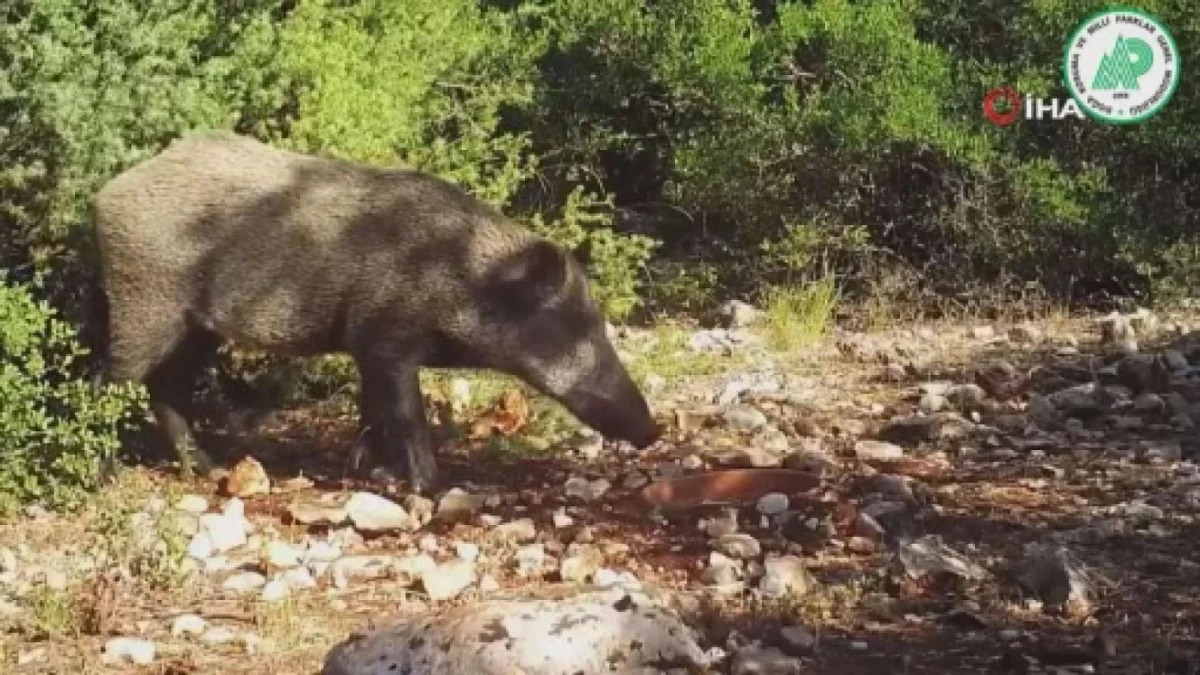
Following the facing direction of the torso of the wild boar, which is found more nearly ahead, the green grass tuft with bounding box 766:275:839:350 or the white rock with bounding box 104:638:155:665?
the green grass tuft

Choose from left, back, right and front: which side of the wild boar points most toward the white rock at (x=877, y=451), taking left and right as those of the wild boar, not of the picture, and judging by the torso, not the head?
front

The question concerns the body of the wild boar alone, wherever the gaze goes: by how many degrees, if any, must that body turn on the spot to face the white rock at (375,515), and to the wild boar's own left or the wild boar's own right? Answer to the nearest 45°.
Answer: approximately 90° to the wild boar's own right

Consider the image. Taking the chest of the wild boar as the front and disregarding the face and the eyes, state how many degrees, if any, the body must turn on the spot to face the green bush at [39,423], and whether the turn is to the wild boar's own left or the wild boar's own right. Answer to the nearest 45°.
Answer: approximately 135° to the wild boar's own right

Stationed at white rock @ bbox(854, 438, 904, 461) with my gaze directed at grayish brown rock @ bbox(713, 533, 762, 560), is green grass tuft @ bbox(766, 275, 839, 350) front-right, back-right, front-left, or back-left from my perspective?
back-right

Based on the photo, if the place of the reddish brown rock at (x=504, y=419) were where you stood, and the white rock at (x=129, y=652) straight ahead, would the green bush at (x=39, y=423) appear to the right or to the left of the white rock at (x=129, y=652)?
right

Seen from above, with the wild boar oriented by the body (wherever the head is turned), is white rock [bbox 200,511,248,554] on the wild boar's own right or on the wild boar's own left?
on the wild boar's own right

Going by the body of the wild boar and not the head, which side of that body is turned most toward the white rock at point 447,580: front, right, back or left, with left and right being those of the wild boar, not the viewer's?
right

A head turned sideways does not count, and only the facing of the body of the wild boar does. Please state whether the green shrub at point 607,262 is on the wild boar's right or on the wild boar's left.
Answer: on the wild boar's left

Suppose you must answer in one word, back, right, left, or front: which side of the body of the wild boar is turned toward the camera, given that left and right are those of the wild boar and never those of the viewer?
right

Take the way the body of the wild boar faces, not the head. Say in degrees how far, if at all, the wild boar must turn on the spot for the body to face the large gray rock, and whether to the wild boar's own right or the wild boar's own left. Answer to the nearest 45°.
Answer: approximately 90° to the wild boar's own right

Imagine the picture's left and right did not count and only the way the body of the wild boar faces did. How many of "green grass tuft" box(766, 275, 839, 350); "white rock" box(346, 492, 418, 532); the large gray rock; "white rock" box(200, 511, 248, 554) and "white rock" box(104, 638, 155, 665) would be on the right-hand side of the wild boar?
4

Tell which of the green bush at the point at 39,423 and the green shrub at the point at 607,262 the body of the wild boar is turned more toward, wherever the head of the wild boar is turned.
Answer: the green shrub

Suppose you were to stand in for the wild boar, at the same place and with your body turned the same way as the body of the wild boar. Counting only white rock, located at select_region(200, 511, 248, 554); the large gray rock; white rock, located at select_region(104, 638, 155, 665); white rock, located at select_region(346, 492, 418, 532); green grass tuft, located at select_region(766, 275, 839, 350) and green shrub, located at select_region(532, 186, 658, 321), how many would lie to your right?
4

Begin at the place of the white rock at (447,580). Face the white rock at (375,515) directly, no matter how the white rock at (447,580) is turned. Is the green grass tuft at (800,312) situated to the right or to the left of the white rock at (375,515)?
right

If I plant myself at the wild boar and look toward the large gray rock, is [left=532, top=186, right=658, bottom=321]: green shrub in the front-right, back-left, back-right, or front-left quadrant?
back-left

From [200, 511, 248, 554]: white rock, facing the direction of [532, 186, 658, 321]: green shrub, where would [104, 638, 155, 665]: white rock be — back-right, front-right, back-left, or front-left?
back-right
